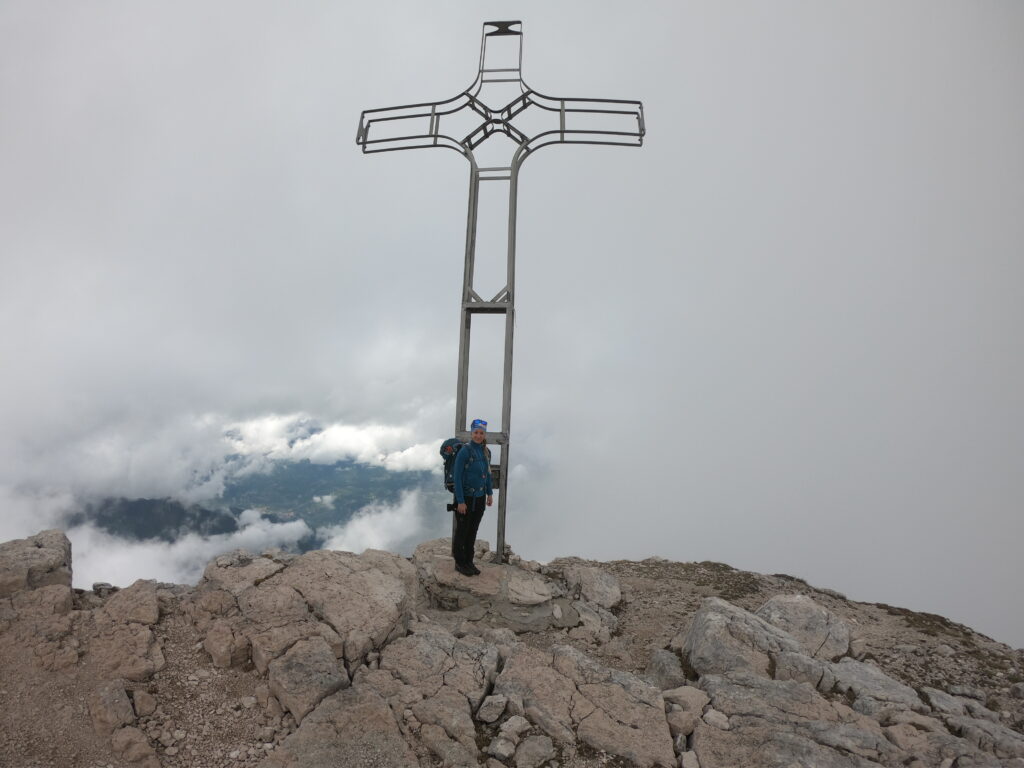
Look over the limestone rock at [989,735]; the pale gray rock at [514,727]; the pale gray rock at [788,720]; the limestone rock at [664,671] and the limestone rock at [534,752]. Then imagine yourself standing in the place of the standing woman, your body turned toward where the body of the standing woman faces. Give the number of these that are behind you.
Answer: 0

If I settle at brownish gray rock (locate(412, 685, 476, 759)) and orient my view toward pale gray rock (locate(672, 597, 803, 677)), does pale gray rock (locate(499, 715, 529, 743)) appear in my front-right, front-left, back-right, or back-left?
front-right

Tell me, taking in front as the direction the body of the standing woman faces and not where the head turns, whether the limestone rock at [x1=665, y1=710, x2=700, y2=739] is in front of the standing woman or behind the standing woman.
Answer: in front

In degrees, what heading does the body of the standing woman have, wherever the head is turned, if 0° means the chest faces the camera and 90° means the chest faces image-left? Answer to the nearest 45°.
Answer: approximately 315°

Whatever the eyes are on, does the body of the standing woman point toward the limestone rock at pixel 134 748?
no

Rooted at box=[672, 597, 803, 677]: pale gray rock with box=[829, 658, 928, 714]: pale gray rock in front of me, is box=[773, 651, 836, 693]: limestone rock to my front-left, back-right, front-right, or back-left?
front-right

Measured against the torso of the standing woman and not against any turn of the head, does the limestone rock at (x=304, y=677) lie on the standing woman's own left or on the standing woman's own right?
on the standing woman's own right

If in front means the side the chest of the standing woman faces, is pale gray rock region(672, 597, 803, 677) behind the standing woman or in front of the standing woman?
in front

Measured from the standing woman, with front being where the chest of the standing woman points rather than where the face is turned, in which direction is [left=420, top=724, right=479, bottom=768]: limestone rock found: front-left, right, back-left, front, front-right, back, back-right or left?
front-right
